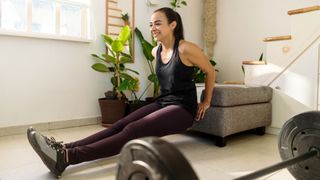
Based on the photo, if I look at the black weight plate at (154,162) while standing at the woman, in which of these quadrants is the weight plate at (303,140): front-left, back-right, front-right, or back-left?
front-left

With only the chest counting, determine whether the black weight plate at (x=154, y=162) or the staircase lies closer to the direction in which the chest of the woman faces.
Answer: the black weight plate

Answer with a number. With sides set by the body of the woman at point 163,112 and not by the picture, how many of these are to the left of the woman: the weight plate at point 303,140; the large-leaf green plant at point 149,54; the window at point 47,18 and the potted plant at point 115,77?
1

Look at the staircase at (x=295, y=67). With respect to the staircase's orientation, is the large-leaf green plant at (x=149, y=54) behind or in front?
in front

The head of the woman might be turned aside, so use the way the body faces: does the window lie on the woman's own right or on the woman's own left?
on the woman's own right

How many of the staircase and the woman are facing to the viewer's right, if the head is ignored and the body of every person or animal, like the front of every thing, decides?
0

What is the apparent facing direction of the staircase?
to the viewer's left

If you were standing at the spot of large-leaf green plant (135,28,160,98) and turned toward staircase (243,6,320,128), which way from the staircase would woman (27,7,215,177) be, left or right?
right

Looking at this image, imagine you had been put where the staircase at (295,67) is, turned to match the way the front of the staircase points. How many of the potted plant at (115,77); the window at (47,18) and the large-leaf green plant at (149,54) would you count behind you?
0

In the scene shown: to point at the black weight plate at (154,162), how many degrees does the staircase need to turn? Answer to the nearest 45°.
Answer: approximately 90° to its left

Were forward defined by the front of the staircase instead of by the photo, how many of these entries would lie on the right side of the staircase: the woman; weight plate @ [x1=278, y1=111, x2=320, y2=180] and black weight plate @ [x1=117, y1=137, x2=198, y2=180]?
0

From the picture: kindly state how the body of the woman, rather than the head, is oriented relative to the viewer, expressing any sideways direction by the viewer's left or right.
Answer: facing the viewer and to the left of the viewer

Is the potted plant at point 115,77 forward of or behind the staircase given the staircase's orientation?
forward
